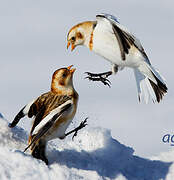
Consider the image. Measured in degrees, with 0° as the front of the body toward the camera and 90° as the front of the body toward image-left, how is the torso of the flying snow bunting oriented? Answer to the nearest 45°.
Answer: approximately 90°

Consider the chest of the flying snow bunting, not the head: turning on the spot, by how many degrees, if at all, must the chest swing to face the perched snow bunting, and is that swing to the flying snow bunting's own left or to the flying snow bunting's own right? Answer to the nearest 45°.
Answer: approximately 45° to the flying snow bunting's own left
